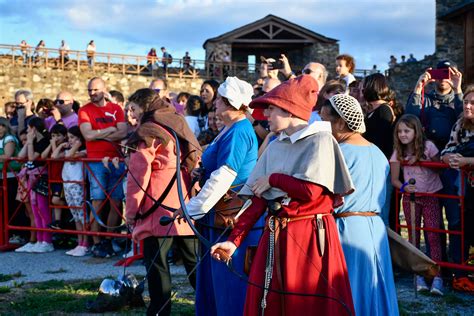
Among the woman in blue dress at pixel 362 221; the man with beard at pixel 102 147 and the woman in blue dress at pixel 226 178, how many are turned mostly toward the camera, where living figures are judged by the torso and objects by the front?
1

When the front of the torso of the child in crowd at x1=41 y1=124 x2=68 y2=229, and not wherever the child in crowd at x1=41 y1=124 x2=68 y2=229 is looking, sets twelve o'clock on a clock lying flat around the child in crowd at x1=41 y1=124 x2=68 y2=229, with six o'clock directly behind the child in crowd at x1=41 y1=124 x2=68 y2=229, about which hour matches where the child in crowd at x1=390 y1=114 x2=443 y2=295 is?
the child in crowd at x1=390 y1=114 x2=443 y2=295 is roughly at 9 o'clock from the child in crowd at x1=41 y1=124 x2=68 y2=229.

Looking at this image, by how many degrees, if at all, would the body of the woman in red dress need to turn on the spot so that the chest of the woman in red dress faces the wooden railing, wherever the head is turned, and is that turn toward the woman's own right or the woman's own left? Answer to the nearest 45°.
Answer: approximately 135° to the woman's own right

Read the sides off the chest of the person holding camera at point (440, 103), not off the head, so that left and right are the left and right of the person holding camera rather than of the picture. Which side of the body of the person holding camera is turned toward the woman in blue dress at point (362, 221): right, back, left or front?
front

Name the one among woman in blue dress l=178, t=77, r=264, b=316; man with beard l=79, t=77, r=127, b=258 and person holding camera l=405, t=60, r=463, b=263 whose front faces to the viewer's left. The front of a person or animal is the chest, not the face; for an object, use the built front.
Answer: the woman in blue dress

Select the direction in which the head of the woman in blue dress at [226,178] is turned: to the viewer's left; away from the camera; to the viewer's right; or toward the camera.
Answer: to the viewer's left

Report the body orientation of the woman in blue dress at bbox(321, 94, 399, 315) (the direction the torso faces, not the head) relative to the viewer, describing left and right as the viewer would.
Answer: facing away from the viewer and to the left of the viewer

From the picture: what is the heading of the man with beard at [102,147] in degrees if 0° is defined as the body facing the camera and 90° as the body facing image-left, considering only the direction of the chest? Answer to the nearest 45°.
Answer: approximately 0°

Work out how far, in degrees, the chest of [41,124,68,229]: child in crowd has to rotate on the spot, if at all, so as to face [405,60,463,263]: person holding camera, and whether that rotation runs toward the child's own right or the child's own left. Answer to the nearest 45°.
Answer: approximately 90° to the child's own left

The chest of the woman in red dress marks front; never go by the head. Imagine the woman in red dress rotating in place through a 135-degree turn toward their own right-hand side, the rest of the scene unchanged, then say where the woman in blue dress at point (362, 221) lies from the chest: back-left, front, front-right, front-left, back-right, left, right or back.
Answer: front-right

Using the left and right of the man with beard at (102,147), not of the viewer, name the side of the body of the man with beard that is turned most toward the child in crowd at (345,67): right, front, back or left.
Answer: left
